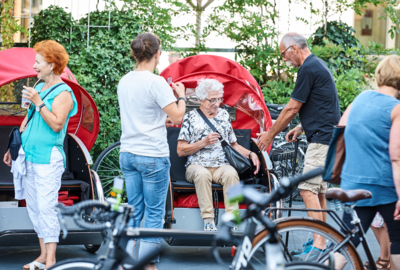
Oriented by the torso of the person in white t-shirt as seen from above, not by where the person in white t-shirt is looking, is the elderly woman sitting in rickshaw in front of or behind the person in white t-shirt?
in front

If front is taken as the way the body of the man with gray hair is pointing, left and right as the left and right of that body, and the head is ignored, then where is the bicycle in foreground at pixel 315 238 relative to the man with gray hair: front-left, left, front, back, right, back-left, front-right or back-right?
left

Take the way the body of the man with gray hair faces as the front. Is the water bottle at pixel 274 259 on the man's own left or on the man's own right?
on the man's own left

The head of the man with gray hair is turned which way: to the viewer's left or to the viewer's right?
to the viewer's left

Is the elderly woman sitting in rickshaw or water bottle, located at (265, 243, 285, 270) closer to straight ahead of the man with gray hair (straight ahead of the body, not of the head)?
the elderly woman sitting in rickshaw

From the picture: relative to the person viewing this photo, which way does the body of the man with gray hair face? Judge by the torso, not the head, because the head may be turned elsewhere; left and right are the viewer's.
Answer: facing to the left of the viewer

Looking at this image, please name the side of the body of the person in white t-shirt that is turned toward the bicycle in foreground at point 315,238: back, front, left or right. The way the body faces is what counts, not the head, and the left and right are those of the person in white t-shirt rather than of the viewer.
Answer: right

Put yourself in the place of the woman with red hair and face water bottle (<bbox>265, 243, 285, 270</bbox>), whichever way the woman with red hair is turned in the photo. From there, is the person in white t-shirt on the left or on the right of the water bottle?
left
